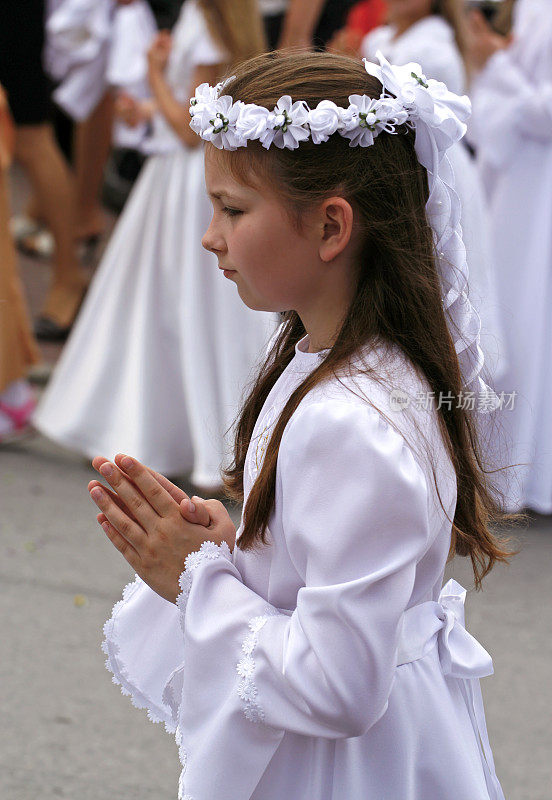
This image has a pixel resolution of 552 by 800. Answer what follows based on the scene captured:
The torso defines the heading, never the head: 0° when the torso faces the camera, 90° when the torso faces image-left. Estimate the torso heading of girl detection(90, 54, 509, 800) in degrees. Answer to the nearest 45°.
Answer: approximately 90°

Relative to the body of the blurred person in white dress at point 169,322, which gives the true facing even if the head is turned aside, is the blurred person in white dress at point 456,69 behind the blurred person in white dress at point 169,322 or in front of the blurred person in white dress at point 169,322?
behind

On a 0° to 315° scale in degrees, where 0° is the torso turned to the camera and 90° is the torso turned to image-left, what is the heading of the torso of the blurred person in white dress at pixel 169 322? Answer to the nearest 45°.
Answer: approximately 90°

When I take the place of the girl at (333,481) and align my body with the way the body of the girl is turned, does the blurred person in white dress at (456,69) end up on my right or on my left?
on my right

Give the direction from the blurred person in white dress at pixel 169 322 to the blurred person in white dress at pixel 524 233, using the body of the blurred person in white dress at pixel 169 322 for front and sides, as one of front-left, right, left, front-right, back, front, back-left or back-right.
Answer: back

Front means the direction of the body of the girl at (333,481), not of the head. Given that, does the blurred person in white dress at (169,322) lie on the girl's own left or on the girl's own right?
on the girl's own right

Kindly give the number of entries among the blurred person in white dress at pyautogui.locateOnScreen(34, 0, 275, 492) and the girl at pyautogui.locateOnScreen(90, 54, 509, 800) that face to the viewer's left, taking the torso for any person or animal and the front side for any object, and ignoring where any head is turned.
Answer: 2

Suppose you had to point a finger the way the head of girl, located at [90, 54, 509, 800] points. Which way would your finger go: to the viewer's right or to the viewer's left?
to the viewer's left
